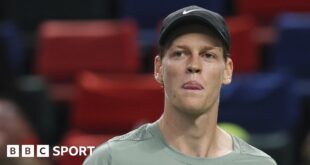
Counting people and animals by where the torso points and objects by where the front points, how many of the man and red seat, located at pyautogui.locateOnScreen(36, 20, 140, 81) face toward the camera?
2

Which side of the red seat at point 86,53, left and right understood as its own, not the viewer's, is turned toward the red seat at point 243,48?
left

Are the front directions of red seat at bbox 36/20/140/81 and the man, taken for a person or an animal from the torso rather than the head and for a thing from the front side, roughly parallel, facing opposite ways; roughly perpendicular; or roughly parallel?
roughly parallel

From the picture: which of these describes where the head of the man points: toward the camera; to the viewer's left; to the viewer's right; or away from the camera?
toward the camera

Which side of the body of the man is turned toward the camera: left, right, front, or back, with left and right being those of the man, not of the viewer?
front

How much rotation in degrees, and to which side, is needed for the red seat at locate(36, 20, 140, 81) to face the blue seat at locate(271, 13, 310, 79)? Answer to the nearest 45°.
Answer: approximately 90° to its left

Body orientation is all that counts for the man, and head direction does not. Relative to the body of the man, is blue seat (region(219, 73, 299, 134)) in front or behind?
behind

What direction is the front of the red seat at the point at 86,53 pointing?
toward the camera

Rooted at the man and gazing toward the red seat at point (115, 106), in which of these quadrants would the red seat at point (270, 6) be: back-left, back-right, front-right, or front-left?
front-right

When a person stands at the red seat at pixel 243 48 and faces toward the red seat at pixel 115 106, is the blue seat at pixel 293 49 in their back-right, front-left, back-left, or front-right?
back-left

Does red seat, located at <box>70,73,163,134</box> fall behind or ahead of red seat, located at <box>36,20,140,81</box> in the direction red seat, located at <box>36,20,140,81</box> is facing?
ahead

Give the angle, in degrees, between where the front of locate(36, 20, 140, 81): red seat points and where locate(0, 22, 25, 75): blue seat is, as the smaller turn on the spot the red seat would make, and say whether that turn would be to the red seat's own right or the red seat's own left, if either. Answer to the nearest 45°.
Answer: approximately 90° to the red seat's own right

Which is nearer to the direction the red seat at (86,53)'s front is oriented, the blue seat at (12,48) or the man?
the man

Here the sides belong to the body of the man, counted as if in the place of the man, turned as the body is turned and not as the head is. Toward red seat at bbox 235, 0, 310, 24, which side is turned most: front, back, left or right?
back

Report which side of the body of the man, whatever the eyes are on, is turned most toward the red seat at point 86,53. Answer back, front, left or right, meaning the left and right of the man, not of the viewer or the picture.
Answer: back
